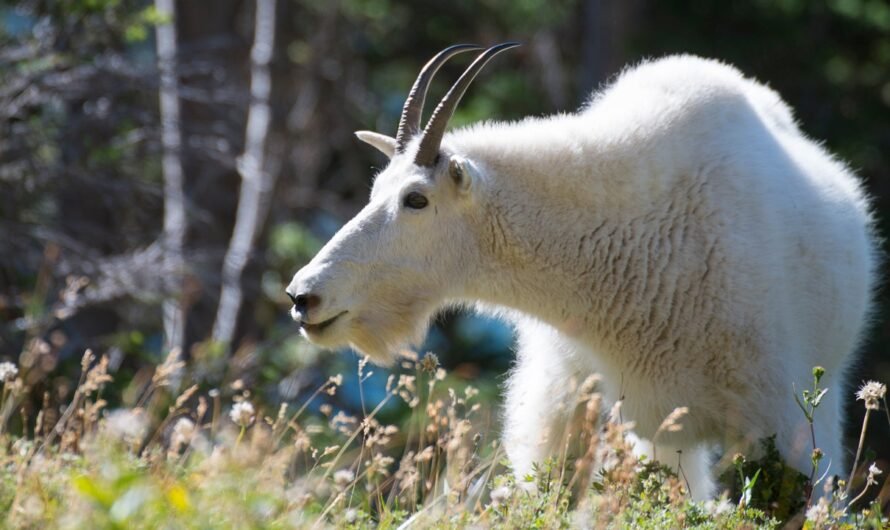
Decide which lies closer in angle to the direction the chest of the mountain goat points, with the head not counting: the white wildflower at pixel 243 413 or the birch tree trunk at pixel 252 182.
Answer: the white wildflower

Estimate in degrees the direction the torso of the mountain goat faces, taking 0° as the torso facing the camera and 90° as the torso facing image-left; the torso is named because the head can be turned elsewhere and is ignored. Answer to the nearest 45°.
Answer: approximately 45°

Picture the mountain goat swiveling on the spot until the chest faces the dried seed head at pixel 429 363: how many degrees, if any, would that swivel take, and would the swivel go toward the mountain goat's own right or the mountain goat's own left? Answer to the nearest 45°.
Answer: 0° — it already faces it

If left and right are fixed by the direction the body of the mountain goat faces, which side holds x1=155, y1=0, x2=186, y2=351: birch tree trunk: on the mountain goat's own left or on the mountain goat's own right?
on the mountain goat's own right

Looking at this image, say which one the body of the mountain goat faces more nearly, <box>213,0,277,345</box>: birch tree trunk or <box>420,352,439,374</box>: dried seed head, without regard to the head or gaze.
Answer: the dried seed head

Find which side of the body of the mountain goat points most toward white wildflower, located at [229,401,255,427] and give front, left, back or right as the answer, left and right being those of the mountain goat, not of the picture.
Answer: front
